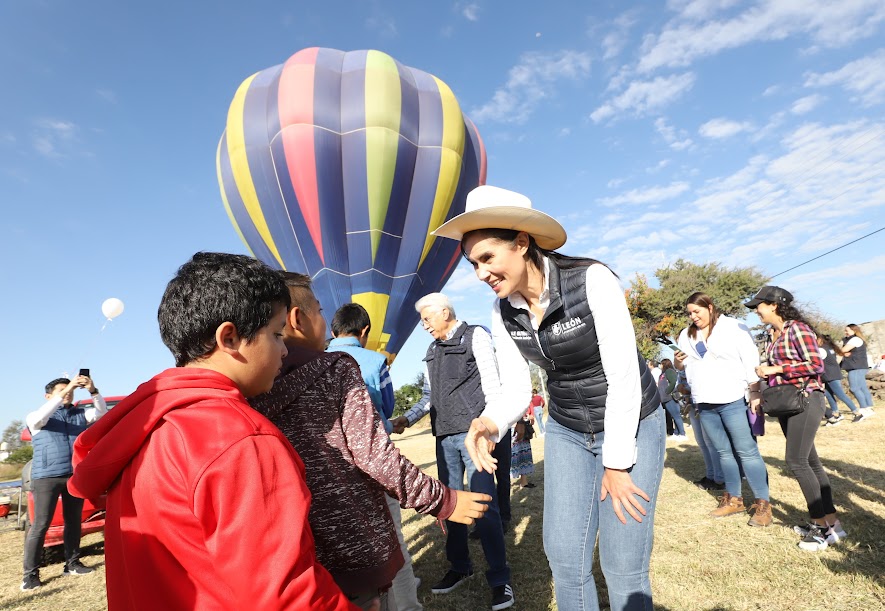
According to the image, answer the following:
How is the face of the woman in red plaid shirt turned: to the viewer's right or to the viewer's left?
to the viewer's left

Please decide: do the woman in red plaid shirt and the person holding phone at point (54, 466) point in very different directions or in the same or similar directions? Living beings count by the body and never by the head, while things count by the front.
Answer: very different directions

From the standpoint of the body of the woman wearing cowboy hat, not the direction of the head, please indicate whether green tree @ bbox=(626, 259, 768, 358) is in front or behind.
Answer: behind

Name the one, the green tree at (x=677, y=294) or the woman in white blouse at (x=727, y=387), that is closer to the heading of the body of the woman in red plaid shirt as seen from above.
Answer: the woman in white blouse

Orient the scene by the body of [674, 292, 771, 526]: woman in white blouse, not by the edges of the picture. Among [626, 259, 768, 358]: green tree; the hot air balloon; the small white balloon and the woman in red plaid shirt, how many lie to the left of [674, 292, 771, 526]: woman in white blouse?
1

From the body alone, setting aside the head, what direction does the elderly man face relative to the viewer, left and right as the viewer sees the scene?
facing the viewer and to the left of the viewer

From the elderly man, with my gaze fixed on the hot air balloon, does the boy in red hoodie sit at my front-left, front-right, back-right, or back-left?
back-left

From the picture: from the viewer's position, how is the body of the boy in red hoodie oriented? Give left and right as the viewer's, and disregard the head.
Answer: facing away from the viewer and to the right of the viewer

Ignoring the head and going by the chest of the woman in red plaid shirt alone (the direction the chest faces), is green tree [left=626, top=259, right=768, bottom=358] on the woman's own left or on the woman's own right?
on the woman's own right

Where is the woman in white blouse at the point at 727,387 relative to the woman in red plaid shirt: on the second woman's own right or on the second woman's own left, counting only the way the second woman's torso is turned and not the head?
on the second woman's own right

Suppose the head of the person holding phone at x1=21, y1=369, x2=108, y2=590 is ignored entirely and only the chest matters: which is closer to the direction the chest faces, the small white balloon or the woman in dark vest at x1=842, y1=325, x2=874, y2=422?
the woman in dark vest

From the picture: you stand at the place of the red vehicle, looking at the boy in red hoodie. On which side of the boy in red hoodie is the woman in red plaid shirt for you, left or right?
left

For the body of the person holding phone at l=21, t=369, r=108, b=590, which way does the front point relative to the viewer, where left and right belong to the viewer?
facing the viewer and to the right of the viewer

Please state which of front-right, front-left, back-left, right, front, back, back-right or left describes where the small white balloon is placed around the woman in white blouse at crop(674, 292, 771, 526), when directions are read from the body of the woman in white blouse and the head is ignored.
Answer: front-right

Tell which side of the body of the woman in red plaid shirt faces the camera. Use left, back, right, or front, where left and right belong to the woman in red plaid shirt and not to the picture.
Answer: left
